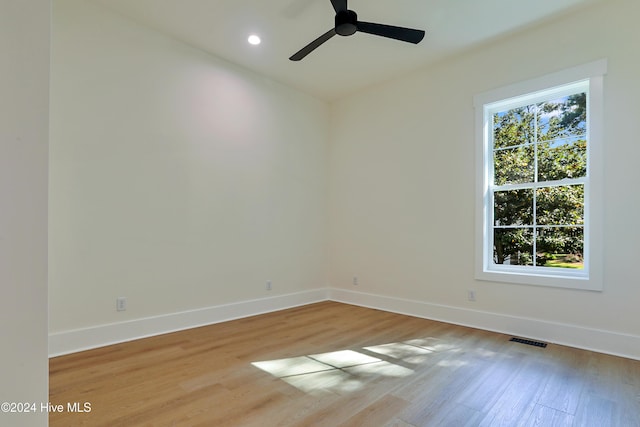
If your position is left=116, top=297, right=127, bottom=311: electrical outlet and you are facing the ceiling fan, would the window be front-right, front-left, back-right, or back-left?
front-left

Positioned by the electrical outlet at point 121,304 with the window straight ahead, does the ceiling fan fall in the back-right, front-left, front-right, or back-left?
front-right

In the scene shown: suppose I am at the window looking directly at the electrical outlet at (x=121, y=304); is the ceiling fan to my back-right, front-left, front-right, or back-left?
front-left

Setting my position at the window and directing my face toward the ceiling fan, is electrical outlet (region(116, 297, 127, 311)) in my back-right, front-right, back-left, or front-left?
front-right

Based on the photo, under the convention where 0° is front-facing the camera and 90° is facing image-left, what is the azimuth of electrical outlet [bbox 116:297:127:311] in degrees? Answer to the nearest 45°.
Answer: approximately 0°

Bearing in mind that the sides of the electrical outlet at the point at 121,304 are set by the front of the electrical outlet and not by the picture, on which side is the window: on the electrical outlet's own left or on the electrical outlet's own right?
on the electrical outlet's own left

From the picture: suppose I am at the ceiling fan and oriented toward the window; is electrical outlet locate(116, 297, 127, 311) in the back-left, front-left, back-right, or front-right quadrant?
back-left
